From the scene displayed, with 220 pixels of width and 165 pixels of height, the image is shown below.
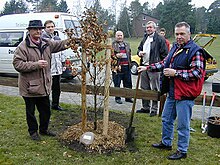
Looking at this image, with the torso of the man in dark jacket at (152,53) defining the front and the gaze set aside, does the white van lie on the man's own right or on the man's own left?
on the man's own right

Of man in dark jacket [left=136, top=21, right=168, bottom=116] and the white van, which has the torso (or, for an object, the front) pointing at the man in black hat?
the man in dark jacket

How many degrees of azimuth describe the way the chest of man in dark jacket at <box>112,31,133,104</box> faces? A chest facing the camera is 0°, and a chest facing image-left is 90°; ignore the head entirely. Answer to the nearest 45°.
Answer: approximately 0°

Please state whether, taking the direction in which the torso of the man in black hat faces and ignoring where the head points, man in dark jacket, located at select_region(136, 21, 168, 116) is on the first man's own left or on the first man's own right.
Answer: on the first man's own left

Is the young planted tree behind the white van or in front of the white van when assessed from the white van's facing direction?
behind

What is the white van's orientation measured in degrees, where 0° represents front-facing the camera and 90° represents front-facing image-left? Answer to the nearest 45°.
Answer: approximately 135°

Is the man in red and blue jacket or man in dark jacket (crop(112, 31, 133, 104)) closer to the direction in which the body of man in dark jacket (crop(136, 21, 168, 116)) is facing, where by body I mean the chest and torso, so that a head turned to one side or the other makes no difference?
the man in red and blue jacket

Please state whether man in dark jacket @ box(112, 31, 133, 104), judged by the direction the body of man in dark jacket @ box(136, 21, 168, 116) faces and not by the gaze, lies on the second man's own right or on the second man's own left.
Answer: on the second man's own right

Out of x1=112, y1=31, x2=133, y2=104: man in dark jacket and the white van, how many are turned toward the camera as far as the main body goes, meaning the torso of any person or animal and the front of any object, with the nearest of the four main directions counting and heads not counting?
1

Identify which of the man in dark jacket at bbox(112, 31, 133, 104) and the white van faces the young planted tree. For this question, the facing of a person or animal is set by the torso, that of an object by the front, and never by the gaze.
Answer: the man in dark jacket
